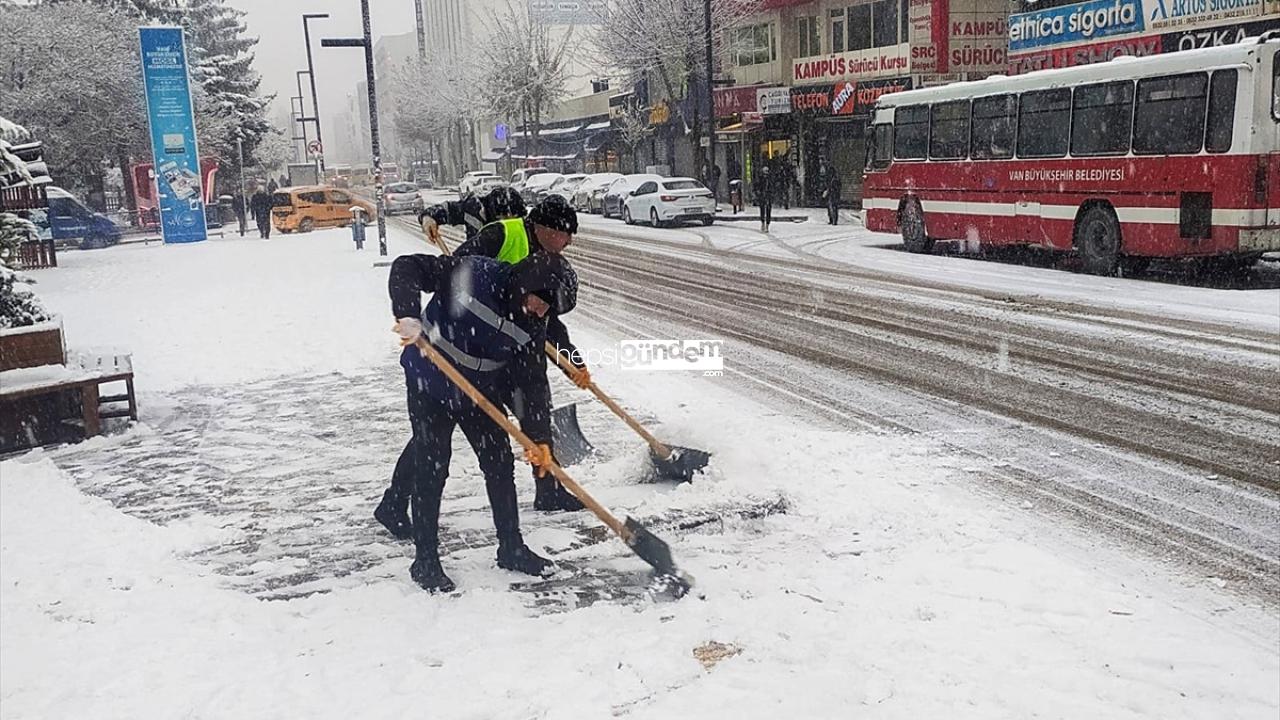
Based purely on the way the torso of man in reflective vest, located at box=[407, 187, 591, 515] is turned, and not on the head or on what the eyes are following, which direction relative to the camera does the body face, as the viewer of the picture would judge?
to the viewer's right

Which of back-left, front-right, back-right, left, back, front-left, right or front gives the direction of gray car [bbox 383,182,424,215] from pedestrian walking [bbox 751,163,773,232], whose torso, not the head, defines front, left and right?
back-right

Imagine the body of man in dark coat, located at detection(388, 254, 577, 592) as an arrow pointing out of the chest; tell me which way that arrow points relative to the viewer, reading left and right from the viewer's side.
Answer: facing the viewer and to the right of the viewer

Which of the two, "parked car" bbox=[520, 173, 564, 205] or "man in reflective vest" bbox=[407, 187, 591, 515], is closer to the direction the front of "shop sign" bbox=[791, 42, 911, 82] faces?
the man in reflective vest

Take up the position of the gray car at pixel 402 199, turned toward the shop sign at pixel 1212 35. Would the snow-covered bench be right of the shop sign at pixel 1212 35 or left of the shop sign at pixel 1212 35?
right

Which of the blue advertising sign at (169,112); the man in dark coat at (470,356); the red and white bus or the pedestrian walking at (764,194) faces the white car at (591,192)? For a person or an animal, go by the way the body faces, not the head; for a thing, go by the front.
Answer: the red and white bus

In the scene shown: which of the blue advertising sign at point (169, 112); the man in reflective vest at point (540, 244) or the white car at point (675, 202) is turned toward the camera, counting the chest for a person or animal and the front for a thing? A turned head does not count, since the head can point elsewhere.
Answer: the blue advertising sign

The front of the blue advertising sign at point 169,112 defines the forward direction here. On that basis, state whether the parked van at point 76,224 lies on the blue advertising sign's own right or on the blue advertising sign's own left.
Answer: on the blue advertising sign's own right

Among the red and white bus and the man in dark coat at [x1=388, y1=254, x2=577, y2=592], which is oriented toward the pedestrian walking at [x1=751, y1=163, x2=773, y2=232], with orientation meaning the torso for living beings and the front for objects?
the red and white bus

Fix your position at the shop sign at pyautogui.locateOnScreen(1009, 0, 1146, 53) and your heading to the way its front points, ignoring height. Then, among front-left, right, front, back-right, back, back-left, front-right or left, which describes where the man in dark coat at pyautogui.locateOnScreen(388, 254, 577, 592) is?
front-left

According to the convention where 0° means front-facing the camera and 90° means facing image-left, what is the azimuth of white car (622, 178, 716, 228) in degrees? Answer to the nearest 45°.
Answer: approximately 135°

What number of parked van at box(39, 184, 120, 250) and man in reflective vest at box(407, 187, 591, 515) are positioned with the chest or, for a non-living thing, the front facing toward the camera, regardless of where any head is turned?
0

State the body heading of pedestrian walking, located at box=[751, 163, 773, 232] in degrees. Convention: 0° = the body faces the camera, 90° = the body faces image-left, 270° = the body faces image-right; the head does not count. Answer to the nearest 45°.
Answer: approximately 0°

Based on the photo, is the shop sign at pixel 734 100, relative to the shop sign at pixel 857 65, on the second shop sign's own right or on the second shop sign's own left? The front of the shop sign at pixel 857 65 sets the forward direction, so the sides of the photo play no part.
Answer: on the second shop sign's own right
